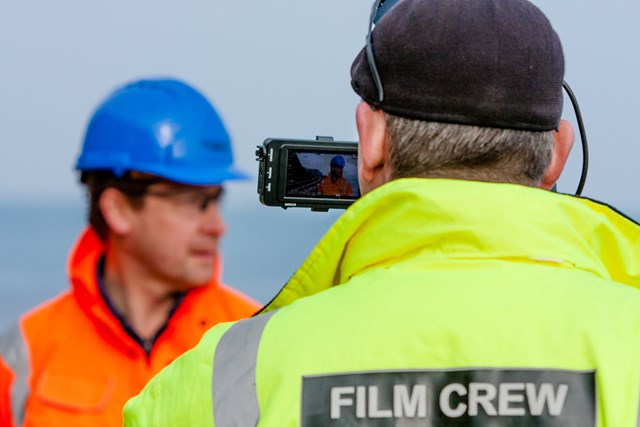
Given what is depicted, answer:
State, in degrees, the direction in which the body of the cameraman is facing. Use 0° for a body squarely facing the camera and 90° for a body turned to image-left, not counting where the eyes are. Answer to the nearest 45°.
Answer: approximately 180°

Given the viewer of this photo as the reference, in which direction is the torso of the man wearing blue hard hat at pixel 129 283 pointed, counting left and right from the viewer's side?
facing the viewer and to the right of the viewer

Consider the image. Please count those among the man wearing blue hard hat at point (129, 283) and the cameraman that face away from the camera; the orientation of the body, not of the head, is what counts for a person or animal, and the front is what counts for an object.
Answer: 1

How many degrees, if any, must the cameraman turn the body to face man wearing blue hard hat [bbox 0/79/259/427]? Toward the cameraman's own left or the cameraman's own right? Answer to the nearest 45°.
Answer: approximately 45° to the cameraman's own left

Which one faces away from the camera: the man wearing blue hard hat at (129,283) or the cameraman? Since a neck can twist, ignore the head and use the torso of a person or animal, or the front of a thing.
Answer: the cameraman
